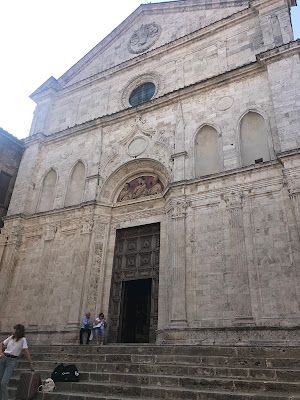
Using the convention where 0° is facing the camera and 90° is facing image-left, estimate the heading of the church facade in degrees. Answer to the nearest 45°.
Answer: approximately 45°

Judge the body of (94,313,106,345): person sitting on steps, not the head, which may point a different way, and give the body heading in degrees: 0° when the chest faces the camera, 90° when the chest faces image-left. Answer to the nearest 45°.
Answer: approximately 0°

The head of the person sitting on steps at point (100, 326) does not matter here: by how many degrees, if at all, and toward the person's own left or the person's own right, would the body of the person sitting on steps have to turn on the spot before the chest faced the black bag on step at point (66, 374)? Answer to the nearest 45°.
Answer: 0° — they already face it
